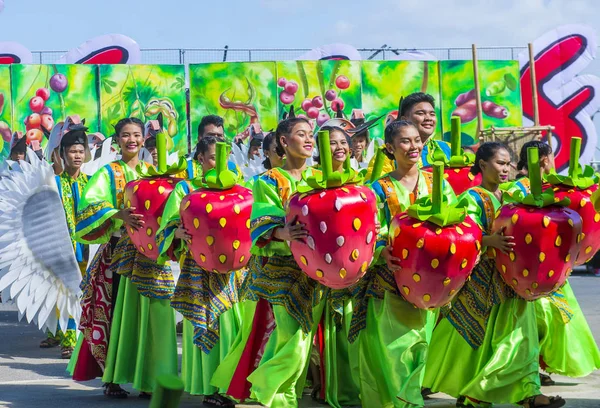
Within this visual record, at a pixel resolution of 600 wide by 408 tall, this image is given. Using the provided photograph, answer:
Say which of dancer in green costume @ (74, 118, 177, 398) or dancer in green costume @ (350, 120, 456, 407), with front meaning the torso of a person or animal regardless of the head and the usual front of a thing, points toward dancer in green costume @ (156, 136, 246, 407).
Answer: dancer in green costume @ (74, 118, 177, 398)

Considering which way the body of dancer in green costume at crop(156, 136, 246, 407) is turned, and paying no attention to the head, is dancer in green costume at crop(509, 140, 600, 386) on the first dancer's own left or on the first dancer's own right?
on the first dancer's own left

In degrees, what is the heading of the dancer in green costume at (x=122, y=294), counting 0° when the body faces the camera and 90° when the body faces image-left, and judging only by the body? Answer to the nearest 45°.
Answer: approximately 315°
